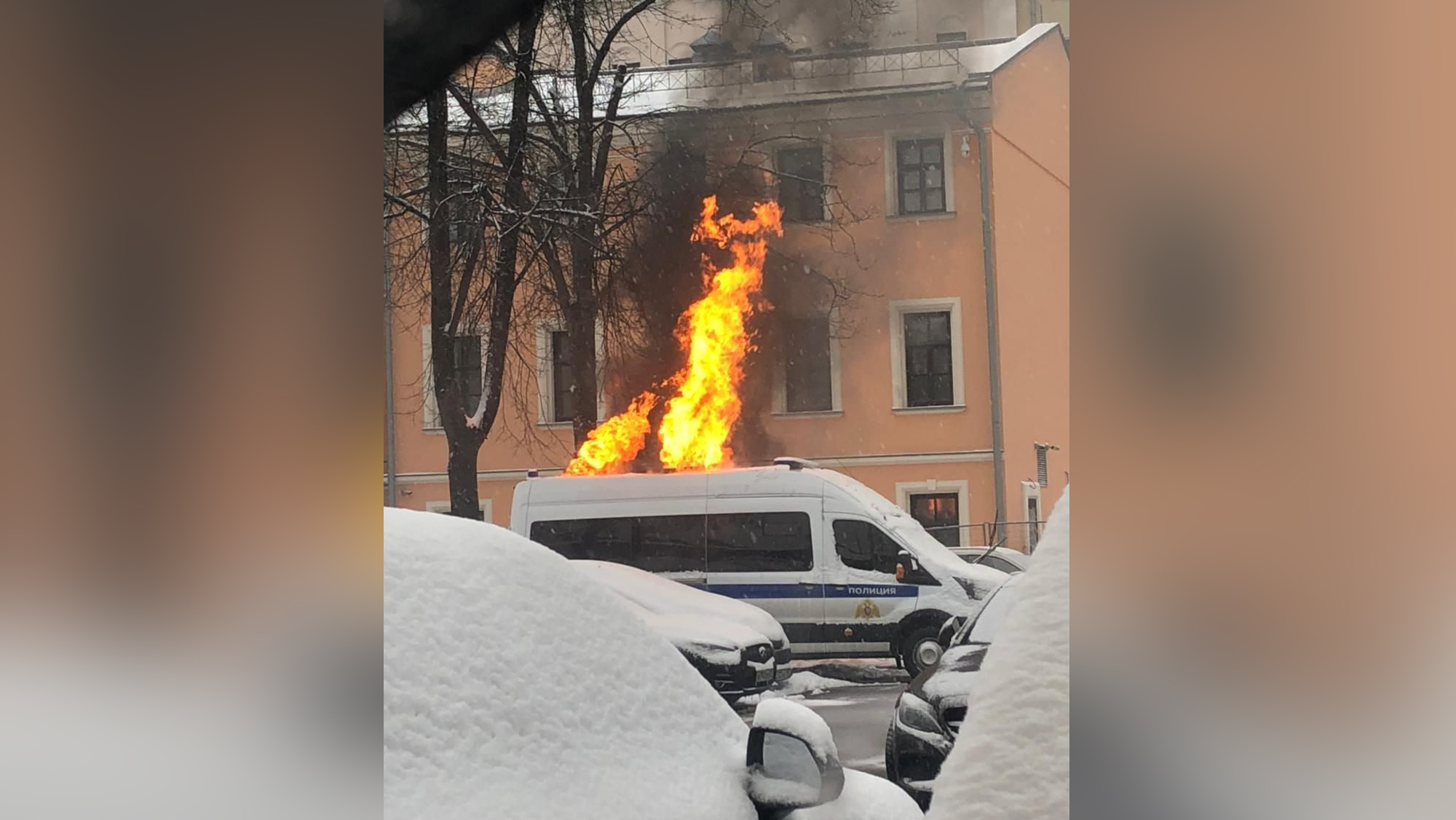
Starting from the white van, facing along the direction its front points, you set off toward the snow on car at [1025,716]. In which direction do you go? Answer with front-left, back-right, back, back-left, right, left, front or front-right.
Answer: front-right

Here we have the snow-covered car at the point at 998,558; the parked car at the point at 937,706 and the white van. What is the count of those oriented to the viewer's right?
1

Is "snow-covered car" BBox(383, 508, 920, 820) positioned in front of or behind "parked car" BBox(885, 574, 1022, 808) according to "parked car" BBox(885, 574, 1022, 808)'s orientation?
in front

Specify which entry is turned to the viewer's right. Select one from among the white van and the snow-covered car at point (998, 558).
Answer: the white van

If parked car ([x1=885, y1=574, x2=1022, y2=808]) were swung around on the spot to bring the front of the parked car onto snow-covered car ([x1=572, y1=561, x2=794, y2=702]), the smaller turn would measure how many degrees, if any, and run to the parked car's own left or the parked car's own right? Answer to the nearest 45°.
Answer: approximately 45° to the parked car's own right

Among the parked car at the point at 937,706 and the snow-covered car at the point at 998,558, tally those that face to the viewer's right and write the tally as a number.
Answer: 0

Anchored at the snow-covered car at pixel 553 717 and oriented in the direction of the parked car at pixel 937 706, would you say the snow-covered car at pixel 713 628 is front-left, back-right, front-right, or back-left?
front-left

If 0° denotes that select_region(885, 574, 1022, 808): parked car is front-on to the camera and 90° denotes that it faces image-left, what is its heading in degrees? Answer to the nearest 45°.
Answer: approximately 45°

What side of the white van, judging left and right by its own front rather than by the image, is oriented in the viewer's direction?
right

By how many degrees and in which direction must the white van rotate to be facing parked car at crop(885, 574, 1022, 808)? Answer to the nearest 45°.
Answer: approximately 45° to its right
